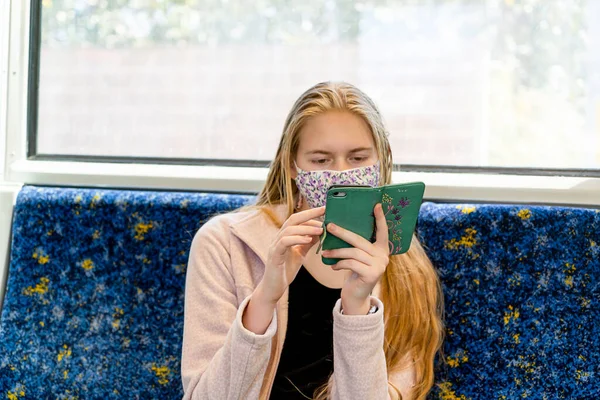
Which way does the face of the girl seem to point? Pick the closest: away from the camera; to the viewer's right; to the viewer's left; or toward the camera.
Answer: toward the camera

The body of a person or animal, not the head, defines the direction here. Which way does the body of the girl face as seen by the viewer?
toward the camera
